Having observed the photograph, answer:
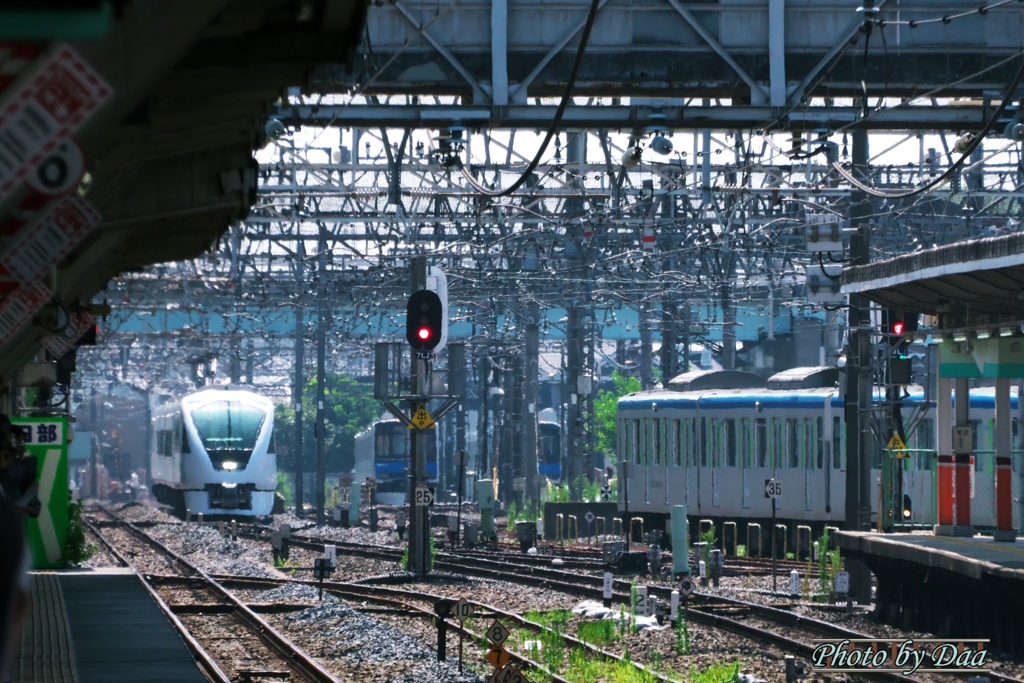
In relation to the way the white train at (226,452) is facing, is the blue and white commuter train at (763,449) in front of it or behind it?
in front

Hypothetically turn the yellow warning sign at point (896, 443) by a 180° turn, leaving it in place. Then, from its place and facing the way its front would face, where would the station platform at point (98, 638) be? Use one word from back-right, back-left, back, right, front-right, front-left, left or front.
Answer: back-left

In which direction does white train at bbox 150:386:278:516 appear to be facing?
toward the camera

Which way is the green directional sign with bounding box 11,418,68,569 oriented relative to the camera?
toward the camera

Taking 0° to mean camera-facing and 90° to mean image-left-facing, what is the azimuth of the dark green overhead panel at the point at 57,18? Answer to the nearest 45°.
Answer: approximately 0°

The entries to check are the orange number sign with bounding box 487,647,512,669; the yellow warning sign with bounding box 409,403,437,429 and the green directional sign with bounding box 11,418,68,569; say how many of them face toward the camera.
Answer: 3

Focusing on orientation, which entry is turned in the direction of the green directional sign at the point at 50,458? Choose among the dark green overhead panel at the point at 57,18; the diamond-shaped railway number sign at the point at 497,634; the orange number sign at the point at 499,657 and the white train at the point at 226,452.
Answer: the white train

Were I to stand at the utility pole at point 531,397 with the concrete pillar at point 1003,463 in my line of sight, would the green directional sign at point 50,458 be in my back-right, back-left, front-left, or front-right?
front-right

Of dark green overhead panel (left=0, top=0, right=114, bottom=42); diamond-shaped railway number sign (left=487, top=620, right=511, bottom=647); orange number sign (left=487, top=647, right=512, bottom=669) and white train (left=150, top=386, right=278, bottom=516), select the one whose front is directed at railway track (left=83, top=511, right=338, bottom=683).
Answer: the white train

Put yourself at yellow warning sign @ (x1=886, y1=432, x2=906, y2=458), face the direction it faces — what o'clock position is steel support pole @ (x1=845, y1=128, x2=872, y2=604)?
The steel support pole is roughly at 12 o'clock from the yellow warning sign.

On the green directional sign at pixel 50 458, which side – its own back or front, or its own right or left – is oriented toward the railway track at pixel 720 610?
left

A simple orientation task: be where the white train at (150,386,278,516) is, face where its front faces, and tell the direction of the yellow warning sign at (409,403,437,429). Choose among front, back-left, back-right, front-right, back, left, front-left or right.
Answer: front
